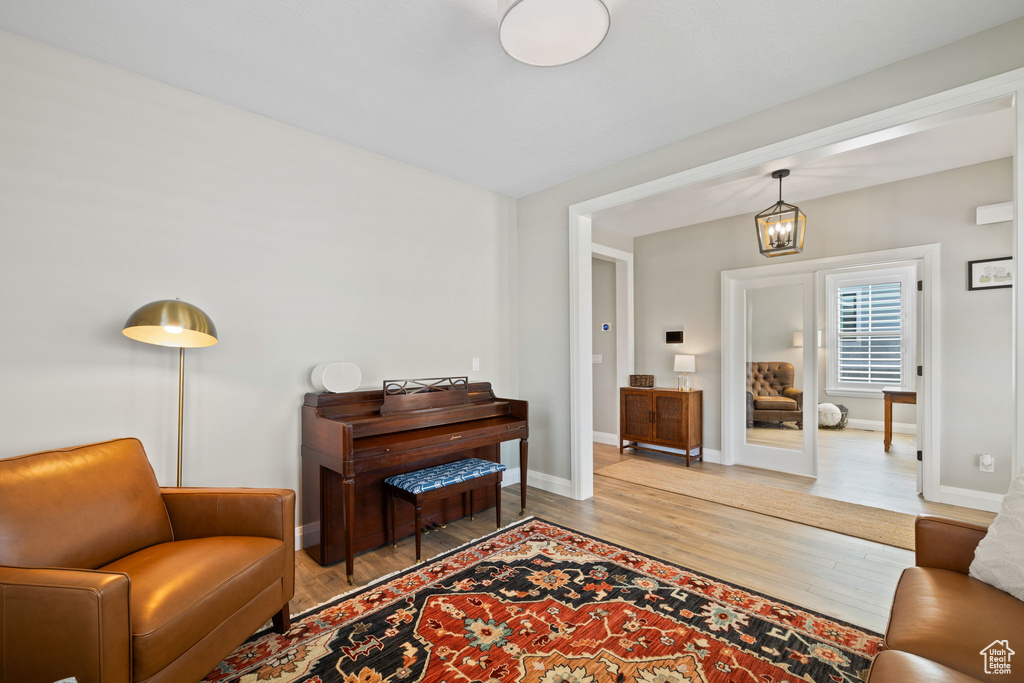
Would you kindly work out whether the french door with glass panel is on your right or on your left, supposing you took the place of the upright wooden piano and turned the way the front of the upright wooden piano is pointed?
on your left

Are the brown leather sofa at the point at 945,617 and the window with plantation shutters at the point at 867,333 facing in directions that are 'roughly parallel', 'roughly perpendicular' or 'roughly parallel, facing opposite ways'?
roughly perpendicular

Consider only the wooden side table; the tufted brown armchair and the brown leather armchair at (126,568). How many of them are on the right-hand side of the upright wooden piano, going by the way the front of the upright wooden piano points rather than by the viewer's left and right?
1

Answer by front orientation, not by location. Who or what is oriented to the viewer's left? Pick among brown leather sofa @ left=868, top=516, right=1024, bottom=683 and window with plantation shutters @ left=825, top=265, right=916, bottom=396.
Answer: the brown leather sofa

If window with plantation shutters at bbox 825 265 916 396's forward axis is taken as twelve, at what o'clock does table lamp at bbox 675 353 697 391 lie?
The table lamp is roughly at 1 o'clock from the window with plantation shutters.

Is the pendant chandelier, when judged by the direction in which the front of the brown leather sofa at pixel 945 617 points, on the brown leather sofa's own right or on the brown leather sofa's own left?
on the brown leather sofa's own right

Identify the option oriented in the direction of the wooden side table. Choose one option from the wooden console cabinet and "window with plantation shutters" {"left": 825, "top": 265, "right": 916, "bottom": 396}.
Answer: the window with plantation shutters

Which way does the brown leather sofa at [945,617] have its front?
to the viewer's left

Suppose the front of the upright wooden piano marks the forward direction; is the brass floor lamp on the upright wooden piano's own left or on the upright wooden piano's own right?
on the upright wooden piano's own right

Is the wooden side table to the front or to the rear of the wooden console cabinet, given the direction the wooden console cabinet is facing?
to the rear

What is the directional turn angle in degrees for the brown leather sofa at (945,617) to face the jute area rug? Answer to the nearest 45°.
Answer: approximately 90° to its right
